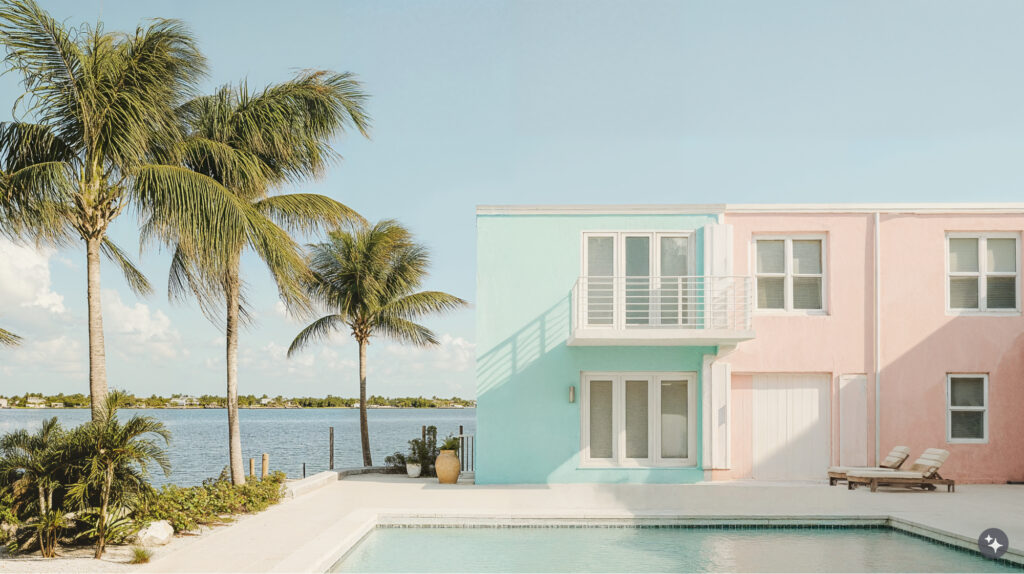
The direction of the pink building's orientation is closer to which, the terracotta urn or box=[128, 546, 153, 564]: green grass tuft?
the green grass tuft

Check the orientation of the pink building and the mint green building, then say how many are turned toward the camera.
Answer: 2

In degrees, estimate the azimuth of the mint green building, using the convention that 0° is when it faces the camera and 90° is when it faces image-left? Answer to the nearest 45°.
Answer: approximately 0°

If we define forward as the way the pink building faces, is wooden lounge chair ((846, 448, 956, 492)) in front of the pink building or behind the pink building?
in front

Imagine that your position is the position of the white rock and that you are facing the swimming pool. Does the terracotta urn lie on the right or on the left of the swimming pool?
left

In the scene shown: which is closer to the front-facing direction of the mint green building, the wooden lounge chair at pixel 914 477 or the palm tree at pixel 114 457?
the palm tree

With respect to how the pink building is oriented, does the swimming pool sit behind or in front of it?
in front

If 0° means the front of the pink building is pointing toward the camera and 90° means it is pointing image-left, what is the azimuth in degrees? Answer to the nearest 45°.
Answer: approximately 0°

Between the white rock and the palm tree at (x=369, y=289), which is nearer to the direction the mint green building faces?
the white rock

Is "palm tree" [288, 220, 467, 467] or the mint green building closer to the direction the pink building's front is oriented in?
the mint green building
